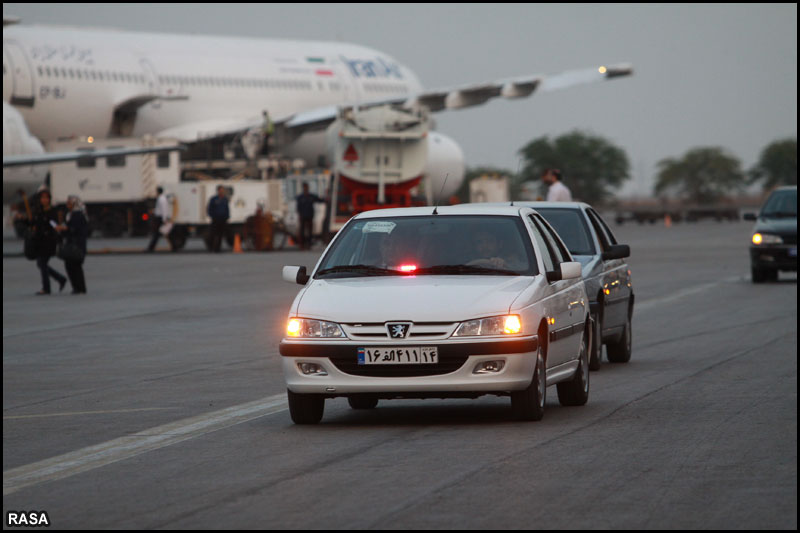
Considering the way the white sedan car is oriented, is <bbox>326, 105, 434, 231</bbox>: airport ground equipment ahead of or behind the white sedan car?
behind

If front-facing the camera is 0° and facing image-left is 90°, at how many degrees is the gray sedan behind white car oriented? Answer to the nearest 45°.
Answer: approximately 0°

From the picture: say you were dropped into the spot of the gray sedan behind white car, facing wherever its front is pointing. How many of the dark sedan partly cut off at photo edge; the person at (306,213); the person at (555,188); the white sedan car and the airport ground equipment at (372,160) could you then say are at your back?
4

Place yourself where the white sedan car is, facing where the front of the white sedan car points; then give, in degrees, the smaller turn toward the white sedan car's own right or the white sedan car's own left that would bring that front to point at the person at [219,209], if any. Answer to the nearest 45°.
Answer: approximately 180°

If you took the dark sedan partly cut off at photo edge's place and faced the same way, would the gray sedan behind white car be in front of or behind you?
in front

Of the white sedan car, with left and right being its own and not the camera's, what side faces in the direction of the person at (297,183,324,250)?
back

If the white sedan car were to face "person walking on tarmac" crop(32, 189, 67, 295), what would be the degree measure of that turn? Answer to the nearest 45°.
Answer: approximately 180°

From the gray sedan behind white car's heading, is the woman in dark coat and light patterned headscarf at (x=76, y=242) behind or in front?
behind
